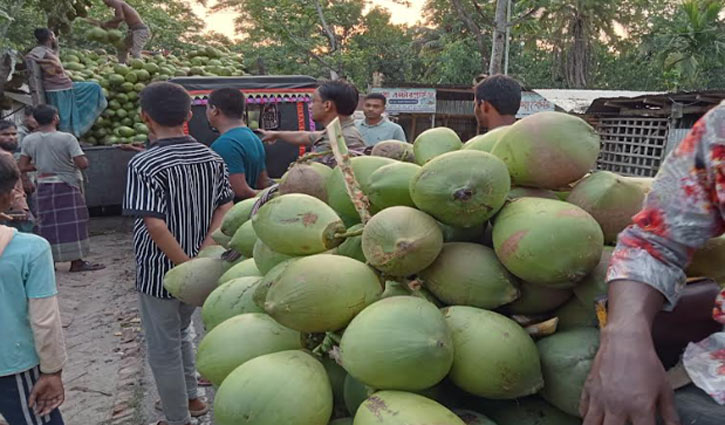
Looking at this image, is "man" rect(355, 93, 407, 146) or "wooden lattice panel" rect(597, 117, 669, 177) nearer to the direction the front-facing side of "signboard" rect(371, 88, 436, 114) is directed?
the man

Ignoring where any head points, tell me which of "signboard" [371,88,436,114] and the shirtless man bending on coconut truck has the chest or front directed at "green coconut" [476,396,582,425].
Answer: the signboard

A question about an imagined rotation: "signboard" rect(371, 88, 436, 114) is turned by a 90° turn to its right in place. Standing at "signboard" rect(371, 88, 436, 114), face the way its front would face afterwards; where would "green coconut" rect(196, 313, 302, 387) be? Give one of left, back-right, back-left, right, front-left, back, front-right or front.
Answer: left

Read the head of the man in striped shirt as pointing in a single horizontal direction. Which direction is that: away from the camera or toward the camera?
away from the camera

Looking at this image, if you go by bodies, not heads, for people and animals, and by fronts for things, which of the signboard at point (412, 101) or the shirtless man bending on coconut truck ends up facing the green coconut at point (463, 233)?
the signboard

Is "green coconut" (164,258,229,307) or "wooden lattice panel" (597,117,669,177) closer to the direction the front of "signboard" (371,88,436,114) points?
the green coconut

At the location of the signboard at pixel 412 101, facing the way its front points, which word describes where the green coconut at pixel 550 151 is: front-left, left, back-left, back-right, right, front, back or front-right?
front

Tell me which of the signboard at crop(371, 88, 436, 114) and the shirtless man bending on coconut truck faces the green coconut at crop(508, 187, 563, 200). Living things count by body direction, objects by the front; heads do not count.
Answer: the signboard

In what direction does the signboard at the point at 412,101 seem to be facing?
toward the camera
